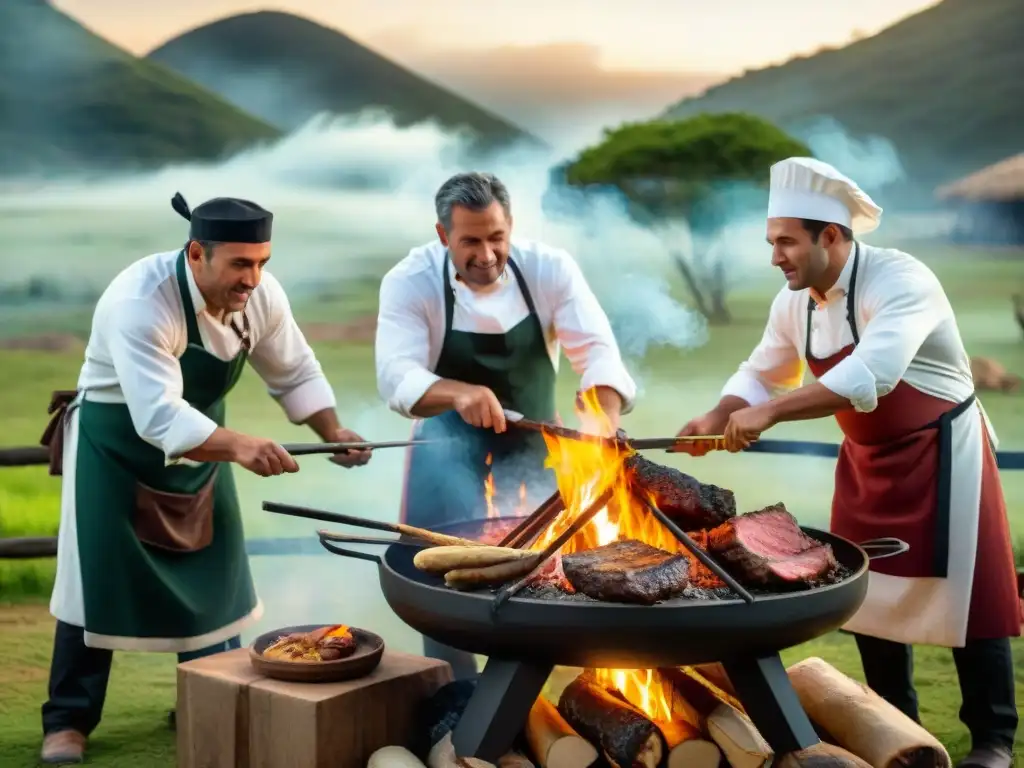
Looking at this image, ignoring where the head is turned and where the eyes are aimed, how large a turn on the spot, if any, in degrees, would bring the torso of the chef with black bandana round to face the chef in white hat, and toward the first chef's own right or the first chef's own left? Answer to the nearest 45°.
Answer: approximately 45° to the first chef's own left

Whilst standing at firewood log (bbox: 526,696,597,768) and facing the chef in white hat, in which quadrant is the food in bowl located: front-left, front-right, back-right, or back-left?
back-left

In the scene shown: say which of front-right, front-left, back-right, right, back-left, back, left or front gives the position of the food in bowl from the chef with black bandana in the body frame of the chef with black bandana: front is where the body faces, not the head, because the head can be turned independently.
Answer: front

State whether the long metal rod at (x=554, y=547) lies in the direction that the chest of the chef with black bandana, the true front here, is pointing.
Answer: yes

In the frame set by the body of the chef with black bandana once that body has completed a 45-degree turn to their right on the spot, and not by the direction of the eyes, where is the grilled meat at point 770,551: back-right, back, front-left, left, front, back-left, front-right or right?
front-left

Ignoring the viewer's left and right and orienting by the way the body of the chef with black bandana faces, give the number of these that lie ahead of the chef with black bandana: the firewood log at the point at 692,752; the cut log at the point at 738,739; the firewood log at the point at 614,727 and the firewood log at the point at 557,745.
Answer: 4

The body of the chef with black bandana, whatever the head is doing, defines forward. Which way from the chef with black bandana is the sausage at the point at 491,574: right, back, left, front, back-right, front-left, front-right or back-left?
front

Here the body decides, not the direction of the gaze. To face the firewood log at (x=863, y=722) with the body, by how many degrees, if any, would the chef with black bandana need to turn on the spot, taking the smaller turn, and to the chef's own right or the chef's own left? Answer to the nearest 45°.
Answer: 0° — they already face it

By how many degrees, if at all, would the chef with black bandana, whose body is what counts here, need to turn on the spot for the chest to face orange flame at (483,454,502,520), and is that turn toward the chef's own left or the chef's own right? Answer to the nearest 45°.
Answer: approximately 45° to the chef's own left

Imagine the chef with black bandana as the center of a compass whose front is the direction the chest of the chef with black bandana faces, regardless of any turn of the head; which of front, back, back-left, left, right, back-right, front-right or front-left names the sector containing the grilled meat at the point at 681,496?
front

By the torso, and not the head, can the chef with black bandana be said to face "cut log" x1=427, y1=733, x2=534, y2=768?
yes

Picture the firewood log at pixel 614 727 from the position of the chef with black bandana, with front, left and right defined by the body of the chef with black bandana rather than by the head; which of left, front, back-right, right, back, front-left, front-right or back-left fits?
front

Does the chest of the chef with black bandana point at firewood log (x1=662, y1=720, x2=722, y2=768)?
yes

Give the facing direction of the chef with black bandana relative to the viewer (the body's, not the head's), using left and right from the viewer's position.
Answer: facing the viewer and to the right of the viewer

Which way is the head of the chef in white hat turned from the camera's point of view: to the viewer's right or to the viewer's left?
to the viewer's left

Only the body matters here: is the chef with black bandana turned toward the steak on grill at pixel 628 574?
yes

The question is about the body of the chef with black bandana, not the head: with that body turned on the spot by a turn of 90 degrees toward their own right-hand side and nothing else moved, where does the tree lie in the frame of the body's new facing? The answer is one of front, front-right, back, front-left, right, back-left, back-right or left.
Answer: back

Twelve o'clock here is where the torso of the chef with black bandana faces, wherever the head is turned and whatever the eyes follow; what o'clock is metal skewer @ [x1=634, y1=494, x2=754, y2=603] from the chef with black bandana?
The metal skewer is roughly at 12 o'clock from the chef with black bandana.

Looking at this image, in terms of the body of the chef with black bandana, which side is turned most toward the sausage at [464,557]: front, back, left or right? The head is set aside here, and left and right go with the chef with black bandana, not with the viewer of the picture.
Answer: front
